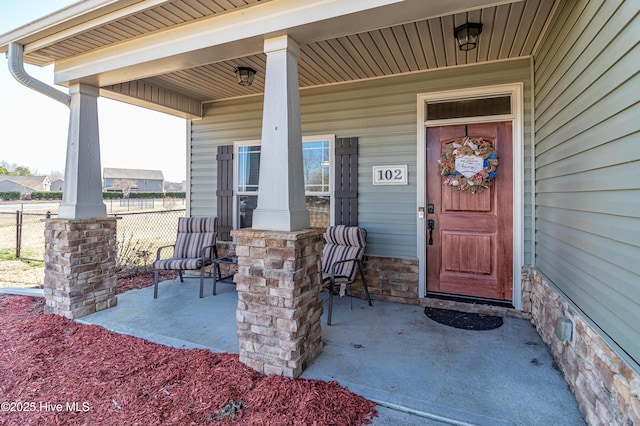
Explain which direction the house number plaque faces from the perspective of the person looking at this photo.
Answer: facing the viewer

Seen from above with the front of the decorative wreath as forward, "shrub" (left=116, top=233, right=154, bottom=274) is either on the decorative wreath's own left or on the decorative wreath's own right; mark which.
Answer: on the decorative wreath's own right

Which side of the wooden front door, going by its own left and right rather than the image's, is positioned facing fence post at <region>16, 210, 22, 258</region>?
right

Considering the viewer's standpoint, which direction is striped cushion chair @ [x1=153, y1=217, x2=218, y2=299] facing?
facing the viewer and to the left of the viewer

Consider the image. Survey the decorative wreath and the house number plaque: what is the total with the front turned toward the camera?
2

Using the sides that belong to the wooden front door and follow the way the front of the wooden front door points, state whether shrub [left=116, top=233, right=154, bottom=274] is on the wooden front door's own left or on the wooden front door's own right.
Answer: on the wooden front door's own right

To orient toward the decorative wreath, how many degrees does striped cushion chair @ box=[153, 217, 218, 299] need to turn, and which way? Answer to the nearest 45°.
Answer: approximately 90° to its left

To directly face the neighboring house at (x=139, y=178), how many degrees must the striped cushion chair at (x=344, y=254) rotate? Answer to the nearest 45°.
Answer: approximately 90° to its right

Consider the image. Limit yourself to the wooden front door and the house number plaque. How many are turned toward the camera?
2

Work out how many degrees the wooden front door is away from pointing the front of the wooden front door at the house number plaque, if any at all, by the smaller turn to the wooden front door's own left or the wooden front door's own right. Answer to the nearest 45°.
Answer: approximately 90° to the wooden front door's own right

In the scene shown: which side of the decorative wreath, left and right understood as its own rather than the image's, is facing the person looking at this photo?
front
